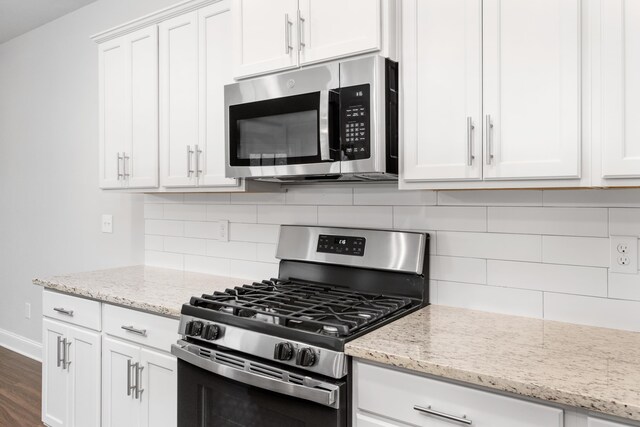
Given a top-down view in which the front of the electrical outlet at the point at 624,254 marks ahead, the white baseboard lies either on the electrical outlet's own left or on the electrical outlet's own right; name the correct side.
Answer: on the electrical outlet's own right

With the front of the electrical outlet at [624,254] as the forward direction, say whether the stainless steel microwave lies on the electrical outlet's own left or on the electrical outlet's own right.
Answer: on the electrical outlet's own right

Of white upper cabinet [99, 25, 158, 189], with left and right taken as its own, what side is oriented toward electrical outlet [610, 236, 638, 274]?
left

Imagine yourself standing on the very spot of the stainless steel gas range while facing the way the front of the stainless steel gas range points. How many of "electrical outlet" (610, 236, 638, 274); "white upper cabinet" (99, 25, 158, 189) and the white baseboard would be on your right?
2

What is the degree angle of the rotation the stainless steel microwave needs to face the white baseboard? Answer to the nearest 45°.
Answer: approximately 90° to its right
